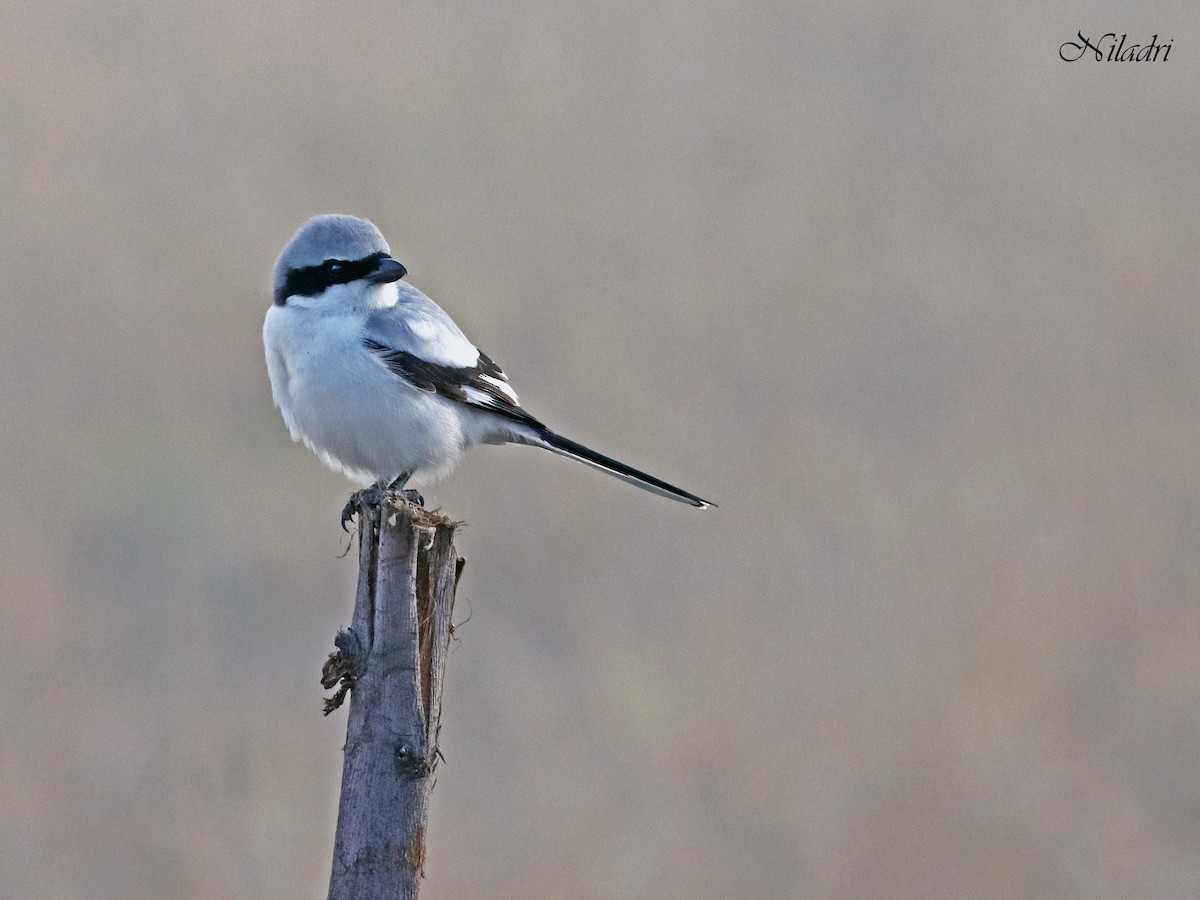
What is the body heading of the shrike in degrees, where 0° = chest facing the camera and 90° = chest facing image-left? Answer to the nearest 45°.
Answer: approximately 45°
